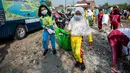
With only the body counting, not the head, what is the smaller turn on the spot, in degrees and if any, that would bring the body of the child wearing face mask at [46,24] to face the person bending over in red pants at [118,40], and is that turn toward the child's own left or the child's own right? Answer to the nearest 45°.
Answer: approximately 90° to the child's own left

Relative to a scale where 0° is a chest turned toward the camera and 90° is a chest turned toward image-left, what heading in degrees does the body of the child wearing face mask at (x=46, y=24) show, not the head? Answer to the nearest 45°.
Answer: approximately 0°
